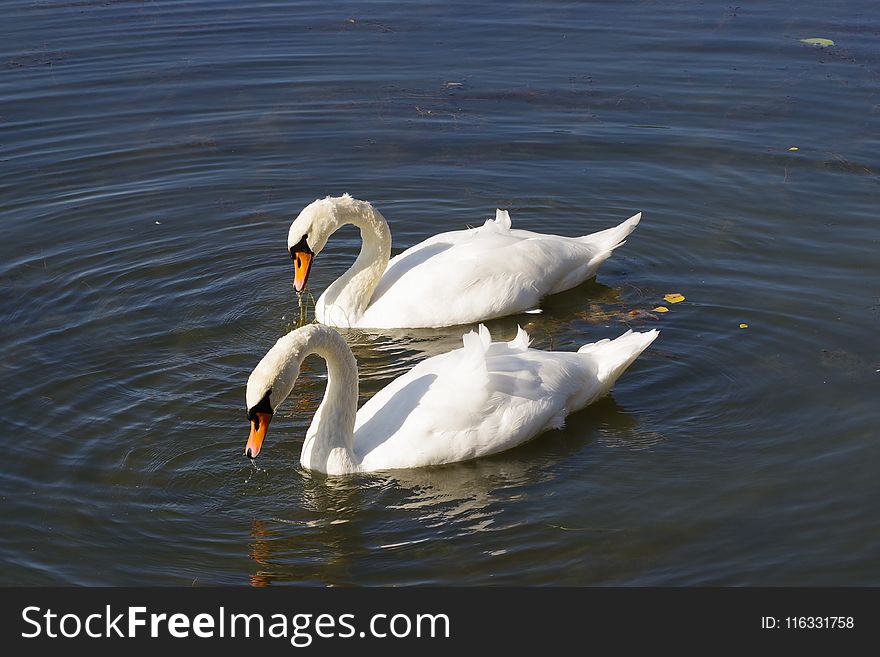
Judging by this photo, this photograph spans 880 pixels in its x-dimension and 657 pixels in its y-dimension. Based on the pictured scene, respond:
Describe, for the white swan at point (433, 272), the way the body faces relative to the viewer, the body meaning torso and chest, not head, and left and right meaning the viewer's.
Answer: facing to the left of the viewer

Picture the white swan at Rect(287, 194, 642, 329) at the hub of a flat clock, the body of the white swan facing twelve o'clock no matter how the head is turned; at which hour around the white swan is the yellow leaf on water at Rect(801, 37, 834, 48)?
The yellow leaf on water is roughly at 4 o'clock from the white swan.

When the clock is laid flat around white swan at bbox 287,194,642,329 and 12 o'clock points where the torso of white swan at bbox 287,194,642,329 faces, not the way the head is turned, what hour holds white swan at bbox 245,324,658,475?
white swan at bbox 245,324,658,475 is roughly at 9 o'clock from white swan at bbox 287,194,642,329.

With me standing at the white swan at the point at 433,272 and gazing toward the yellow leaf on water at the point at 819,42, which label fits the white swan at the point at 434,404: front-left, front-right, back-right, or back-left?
back-right
